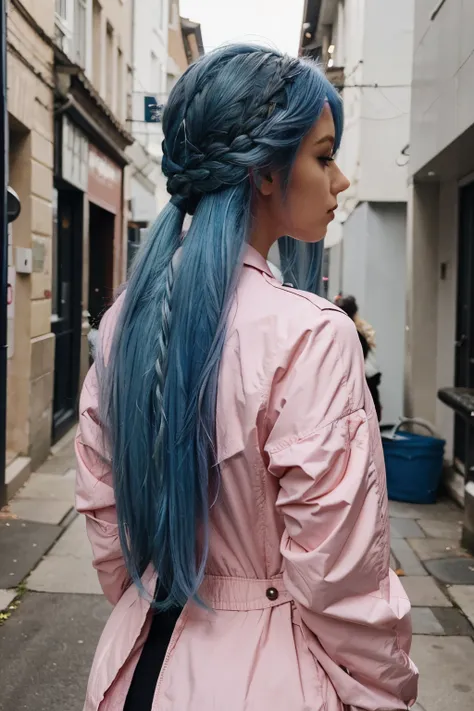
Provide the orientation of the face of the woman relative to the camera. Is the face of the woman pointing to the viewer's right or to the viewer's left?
to the viewer's right

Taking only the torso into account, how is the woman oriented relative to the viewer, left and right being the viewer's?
facing away from the viewer and to the right of the viewer

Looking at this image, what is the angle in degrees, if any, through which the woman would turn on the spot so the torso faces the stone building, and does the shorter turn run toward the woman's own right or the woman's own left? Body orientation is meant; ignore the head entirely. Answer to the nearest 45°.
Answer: approximately 45° to the woman's own left

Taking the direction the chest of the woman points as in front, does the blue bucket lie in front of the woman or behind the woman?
in front

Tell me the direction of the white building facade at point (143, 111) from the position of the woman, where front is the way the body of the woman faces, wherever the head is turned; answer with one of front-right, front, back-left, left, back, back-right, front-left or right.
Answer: front-left
